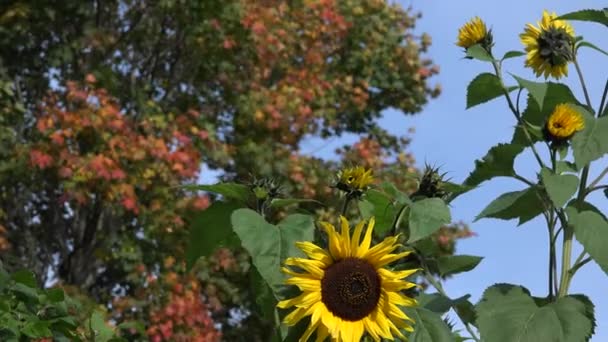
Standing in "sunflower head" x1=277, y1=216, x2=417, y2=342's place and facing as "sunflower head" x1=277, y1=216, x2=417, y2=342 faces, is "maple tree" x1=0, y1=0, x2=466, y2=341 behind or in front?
behind

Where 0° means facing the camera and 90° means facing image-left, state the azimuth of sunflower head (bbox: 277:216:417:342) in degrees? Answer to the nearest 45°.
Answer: approximately 0°

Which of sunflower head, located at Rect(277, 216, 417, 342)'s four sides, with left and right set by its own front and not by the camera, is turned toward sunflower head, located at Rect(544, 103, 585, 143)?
left
